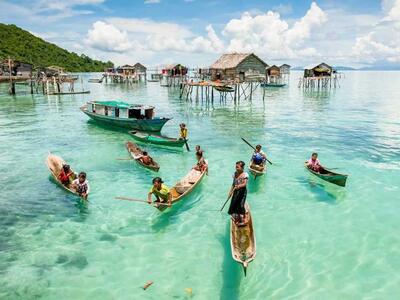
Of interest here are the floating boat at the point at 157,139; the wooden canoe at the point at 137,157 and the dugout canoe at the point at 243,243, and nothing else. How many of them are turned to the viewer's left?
1

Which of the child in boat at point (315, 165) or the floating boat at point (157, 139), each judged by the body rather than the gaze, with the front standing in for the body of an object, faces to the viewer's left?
the floating boat

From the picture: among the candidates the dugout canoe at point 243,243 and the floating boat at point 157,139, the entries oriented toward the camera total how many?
1

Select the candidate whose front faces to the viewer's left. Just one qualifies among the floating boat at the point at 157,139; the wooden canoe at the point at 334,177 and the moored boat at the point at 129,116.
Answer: the floating boat at the point at 157,139

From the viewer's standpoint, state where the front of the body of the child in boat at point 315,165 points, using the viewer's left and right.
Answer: facing the viewer and to the right of the viewer

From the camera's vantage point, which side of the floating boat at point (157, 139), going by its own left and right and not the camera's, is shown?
left

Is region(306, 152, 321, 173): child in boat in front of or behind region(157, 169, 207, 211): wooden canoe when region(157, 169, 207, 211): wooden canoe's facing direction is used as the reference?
behind

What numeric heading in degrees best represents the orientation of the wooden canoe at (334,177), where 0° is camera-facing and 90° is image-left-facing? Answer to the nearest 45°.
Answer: approximately 315°

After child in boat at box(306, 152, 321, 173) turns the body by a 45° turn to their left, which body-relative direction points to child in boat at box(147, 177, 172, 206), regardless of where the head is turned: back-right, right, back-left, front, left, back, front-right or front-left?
back-right
